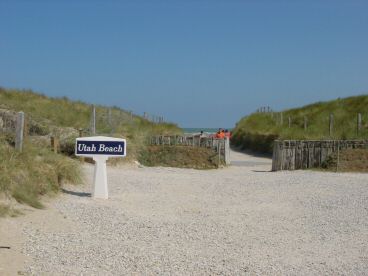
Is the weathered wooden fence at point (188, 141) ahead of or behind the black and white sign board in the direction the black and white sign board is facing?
behind

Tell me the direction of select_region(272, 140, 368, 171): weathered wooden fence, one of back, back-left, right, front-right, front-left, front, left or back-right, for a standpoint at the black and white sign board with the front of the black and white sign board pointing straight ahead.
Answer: back-left

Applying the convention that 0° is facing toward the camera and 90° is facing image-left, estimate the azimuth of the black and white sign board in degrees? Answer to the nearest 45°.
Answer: approximately 0°
